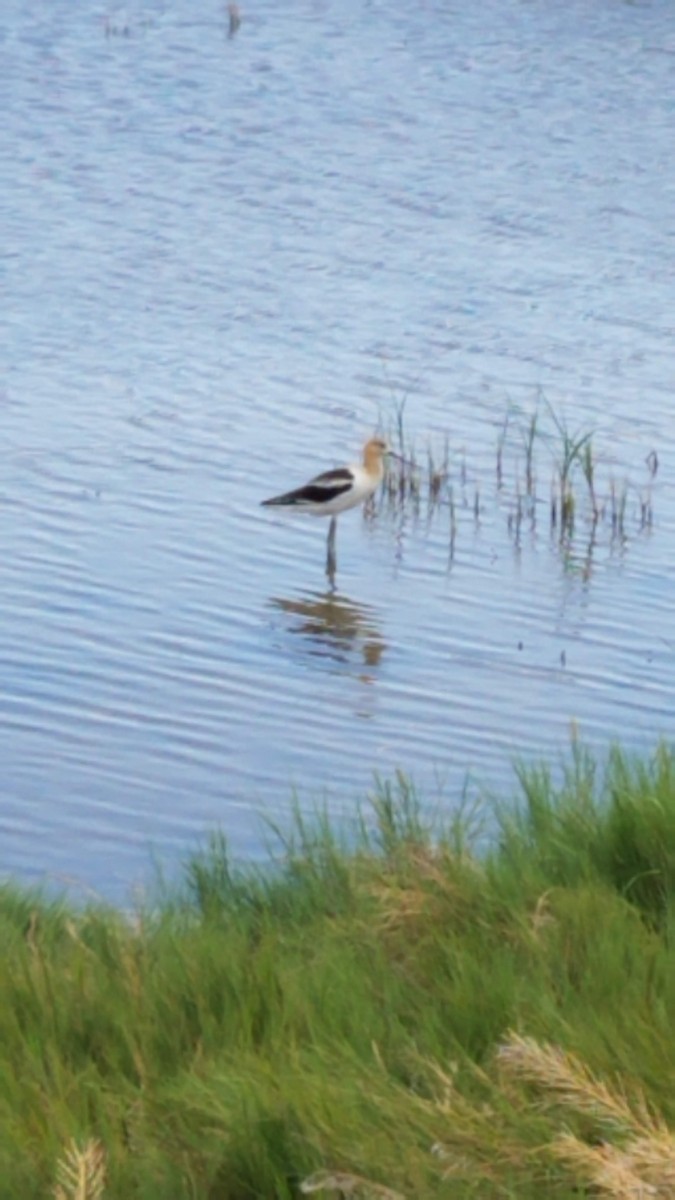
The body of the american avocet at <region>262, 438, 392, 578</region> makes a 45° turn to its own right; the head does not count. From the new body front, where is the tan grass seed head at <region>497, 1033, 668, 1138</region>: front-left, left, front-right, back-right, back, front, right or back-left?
front-right

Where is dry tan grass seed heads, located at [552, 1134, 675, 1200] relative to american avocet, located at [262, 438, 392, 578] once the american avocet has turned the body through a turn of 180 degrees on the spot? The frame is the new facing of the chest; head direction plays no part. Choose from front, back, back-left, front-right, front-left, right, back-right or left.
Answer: left

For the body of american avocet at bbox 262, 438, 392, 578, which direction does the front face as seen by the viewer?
to the viewer's right

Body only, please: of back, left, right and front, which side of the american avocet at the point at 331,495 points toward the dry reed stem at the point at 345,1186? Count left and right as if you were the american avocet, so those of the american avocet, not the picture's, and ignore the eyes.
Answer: right

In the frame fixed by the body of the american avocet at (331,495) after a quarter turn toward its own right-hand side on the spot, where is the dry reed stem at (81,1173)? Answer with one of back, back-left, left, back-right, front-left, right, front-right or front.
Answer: front
